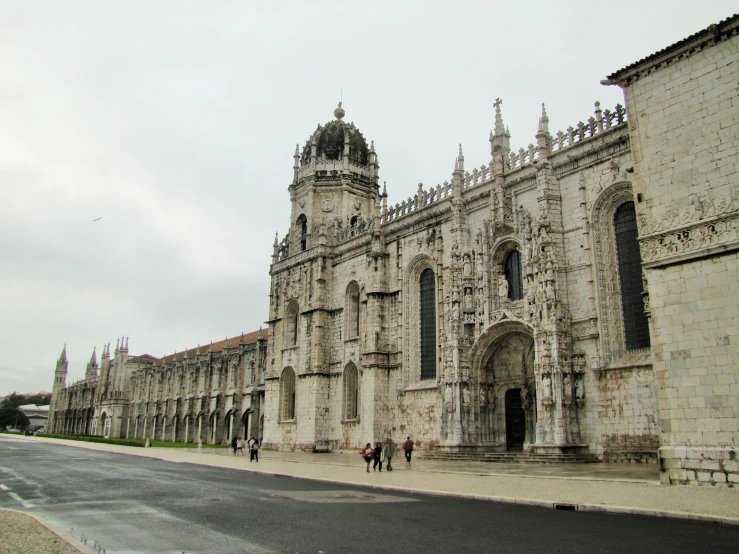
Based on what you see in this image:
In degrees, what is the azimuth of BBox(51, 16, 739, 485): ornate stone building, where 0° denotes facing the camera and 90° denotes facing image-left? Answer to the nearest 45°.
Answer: approximately 45°
